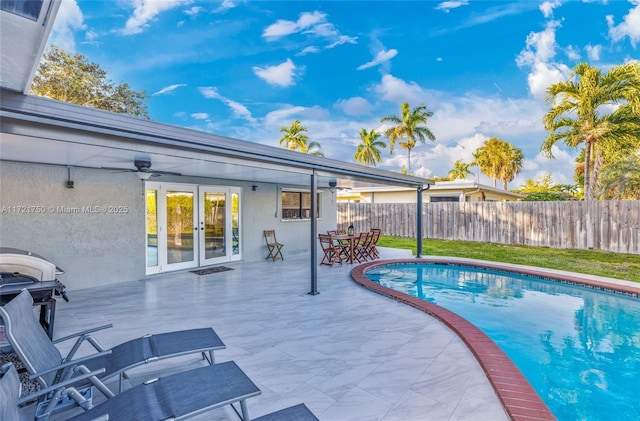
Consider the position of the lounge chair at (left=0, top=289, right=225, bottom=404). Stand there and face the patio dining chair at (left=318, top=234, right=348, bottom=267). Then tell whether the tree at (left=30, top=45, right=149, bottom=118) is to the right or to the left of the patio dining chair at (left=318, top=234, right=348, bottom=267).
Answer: left

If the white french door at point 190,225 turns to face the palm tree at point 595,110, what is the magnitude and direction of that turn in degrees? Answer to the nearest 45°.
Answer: approximately 45° to its left

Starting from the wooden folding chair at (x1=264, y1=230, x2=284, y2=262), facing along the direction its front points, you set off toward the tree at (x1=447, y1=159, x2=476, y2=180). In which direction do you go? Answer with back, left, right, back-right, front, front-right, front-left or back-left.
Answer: left

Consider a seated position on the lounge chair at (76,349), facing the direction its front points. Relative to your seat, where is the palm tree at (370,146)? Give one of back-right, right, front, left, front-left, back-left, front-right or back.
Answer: front-left

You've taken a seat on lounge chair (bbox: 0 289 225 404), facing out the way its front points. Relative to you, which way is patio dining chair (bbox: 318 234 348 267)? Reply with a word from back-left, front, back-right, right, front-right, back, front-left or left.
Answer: front-left

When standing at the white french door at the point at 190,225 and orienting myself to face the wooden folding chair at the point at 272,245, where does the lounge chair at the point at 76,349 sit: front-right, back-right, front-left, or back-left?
back-right

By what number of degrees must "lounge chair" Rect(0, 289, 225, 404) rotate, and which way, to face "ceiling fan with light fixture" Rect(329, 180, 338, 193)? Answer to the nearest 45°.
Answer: approximately 45° to its left

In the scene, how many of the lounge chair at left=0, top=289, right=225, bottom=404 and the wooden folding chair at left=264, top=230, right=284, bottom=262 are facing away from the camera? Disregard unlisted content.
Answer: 0

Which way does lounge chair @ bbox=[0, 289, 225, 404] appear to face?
to the viewer's right

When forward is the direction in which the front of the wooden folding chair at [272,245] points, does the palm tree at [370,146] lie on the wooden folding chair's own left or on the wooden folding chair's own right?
on the wooden folding chair's own left

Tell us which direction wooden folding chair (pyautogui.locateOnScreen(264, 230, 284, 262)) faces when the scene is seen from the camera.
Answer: facing the viewer and to the right of the viewer

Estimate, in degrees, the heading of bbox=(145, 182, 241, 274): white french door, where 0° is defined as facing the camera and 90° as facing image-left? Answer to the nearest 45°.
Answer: approximately 315°

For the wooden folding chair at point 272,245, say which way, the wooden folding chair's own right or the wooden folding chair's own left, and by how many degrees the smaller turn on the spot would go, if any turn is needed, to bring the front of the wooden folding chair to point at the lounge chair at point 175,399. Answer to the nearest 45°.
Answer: approximately 45° to the wooden folding chair's own right

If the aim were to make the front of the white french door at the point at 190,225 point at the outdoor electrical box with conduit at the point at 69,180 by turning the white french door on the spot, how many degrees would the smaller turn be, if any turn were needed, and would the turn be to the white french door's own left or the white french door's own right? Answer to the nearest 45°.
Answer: approximately 90° to the white french door's own right

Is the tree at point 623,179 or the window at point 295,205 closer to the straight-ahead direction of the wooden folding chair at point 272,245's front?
the tree

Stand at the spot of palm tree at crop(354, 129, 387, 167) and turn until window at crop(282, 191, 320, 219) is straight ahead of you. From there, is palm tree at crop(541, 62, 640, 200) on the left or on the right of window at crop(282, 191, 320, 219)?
left

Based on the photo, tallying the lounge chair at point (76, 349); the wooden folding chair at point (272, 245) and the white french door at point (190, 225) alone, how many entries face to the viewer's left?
0
